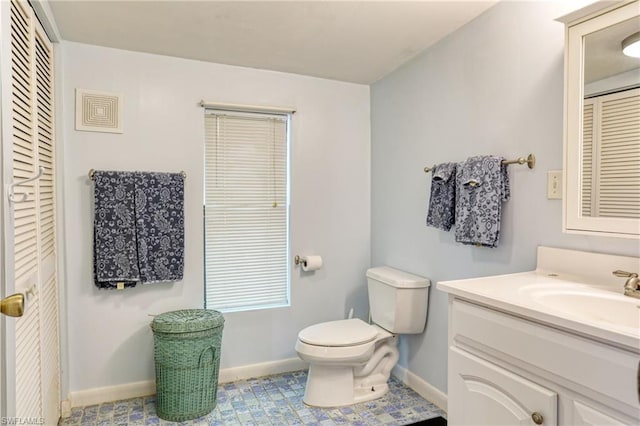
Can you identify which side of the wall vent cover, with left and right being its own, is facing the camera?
front

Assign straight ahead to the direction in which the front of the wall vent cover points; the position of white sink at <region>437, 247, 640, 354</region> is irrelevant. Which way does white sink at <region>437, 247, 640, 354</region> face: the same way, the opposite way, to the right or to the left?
to the right

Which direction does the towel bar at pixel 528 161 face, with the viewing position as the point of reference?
facing the viewer and to the left of the viewer

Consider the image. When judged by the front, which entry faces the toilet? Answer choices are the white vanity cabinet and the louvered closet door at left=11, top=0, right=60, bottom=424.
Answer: the louvered closet door

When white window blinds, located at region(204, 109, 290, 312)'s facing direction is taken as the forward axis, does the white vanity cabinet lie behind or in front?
in front

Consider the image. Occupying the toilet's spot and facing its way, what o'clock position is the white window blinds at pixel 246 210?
The white window blinds is roughly at 2 o'clock from the toilet.

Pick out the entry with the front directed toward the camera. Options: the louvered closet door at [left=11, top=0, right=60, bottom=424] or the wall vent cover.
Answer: the wall vent cover

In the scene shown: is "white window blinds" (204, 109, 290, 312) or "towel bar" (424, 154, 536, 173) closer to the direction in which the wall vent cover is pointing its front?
the towel bar

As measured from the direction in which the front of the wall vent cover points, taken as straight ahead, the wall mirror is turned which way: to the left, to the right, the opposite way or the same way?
to the right

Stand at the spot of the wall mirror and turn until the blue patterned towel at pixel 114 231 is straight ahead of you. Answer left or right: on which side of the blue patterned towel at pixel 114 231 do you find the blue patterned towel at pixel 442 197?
right

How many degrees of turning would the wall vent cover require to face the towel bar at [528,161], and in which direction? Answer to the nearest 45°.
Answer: approximately 45° to its left

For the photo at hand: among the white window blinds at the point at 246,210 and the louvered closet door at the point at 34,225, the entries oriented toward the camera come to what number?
1

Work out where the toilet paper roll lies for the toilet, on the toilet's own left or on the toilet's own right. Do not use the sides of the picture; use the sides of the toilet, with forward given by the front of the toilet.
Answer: on the toilet's own right

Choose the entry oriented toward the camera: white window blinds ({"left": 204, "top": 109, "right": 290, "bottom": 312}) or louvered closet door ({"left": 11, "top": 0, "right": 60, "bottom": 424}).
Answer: the white window blinds

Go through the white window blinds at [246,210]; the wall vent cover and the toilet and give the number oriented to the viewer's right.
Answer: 0

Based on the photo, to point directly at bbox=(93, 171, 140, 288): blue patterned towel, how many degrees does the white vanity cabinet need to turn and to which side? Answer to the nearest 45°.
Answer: approximately 45° to its right

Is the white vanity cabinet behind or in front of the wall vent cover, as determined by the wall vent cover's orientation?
in front
